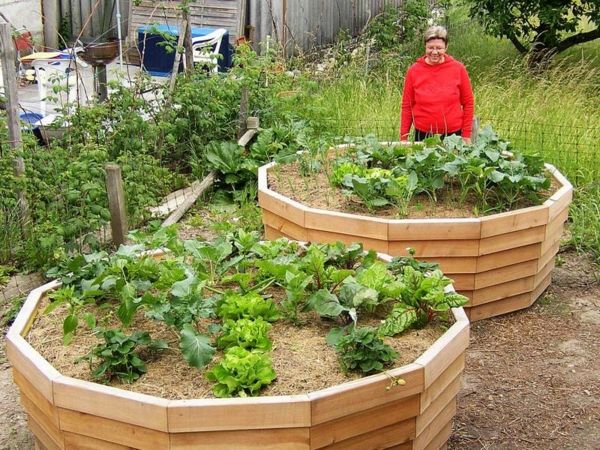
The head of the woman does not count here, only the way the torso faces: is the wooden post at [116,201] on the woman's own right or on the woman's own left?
on the woman's own right

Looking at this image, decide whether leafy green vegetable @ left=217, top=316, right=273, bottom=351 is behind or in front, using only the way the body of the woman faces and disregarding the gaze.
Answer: in front

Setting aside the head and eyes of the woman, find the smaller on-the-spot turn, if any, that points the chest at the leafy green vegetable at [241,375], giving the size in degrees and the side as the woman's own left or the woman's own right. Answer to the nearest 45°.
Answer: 0° — they already face it

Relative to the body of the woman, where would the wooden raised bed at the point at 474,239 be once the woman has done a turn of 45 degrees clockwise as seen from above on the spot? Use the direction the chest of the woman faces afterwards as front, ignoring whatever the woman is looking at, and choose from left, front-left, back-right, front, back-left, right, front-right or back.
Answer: front-left

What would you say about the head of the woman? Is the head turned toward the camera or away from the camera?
toward the camera

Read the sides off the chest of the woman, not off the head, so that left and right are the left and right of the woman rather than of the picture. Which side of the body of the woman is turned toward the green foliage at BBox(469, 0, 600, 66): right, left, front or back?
back

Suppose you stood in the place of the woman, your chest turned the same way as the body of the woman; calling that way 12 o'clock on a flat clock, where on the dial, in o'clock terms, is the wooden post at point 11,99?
The wooden post is roughly at 2 o'clock from the woman.

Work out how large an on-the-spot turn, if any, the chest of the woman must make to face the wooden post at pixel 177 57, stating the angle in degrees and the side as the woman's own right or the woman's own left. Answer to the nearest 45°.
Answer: approximately 90° to the woman's own right

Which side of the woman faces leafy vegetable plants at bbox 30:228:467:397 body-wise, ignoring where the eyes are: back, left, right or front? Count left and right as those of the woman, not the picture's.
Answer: front

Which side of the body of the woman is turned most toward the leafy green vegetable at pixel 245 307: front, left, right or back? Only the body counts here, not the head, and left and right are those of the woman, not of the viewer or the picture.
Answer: front

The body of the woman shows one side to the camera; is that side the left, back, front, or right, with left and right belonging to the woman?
front

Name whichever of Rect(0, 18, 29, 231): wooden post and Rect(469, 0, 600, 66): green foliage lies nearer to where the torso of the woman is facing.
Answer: the wooden post

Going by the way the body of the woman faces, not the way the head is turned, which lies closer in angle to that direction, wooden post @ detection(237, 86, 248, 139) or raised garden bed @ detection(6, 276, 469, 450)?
the raised garden bed

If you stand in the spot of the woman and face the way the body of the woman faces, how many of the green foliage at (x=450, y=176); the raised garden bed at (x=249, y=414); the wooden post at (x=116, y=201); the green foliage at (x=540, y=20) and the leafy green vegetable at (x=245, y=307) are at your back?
1

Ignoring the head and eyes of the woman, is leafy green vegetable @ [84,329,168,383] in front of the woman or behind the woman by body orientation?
in front

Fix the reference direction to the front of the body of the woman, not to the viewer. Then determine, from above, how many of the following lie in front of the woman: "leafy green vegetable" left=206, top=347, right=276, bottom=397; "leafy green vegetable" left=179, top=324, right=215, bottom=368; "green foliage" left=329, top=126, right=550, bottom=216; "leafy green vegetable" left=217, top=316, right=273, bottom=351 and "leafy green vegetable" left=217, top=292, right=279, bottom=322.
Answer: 5

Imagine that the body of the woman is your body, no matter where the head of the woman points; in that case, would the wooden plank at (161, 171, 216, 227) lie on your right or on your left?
on your right

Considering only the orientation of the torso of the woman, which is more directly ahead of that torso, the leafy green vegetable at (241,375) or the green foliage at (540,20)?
the leafy green vegetable

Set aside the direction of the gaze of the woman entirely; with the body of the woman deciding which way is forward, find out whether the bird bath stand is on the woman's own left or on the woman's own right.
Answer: on the woman's own right
